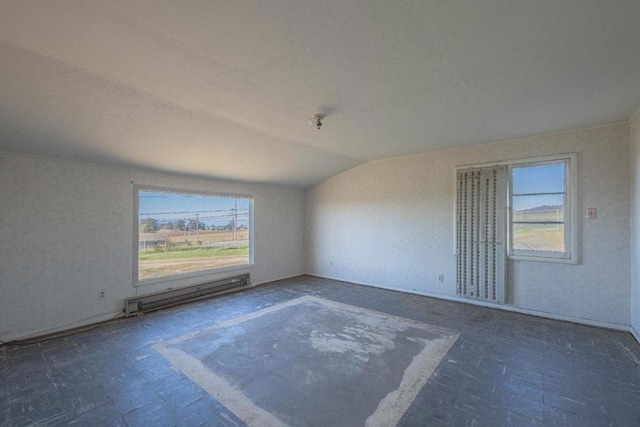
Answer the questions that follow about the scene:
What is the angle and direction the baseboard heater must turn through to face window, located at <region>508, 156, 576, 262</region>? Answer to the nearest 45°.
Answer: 0° — it already faces it

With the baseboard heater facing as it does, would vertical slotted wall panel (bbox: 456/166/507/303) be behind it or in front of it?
in front

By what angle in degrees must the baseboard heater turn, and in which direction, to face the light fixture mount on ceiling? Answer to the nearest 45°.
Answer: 0° — it already faces it
